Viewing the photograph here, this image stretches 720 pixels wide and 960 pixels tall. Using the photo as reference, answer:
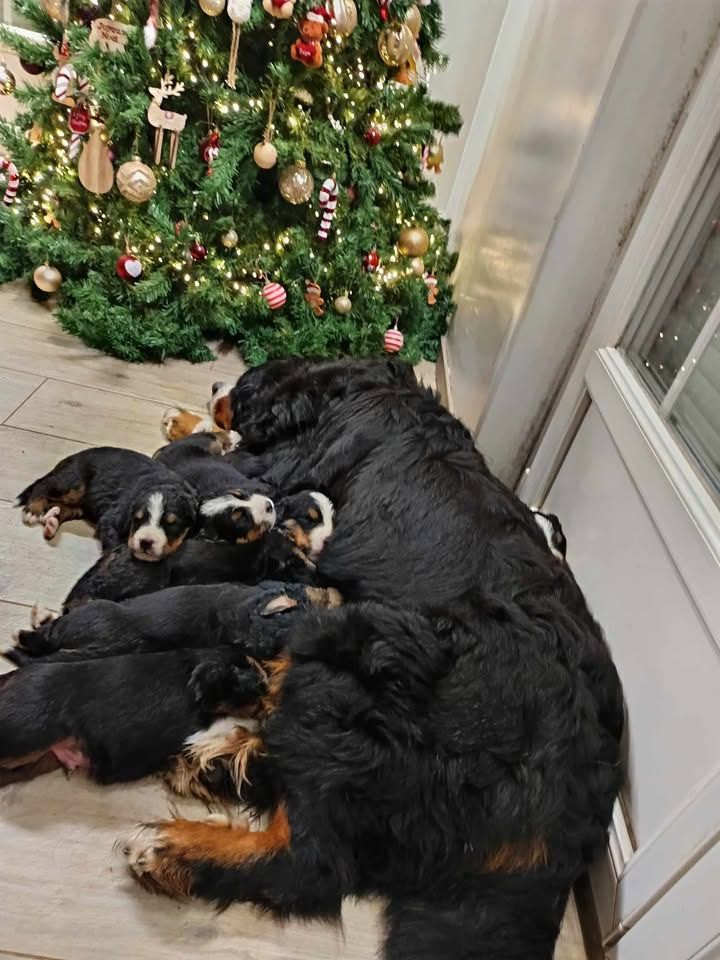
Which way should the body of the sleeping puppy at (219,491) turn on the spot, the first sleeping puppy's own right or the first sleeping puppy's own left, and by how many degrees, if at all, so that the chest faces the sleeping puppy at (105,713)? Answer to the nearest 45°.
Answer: approximately 45° to the first sleeping puppy's own right

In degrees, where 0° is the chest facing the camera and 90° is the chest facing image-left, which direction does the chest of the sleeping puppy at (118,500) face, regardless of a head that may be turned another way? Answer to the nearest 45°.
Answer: approximately 315°

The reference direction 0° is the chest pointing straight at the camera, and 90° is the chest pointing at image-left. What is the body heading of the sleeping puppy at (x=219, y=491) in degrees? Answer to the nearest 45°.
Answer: approximately 315°

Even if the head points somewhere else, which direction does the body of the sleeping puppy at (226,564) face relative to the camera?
to the viewer's right

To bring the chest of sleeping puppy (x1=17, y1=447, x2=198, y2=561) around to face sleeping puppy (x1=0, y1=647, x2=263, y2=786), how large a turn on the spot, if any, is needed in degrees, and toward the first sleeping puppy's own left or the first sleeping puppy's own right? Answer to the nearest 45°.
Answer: approximately 45° to the first sleeping puppy's own right
